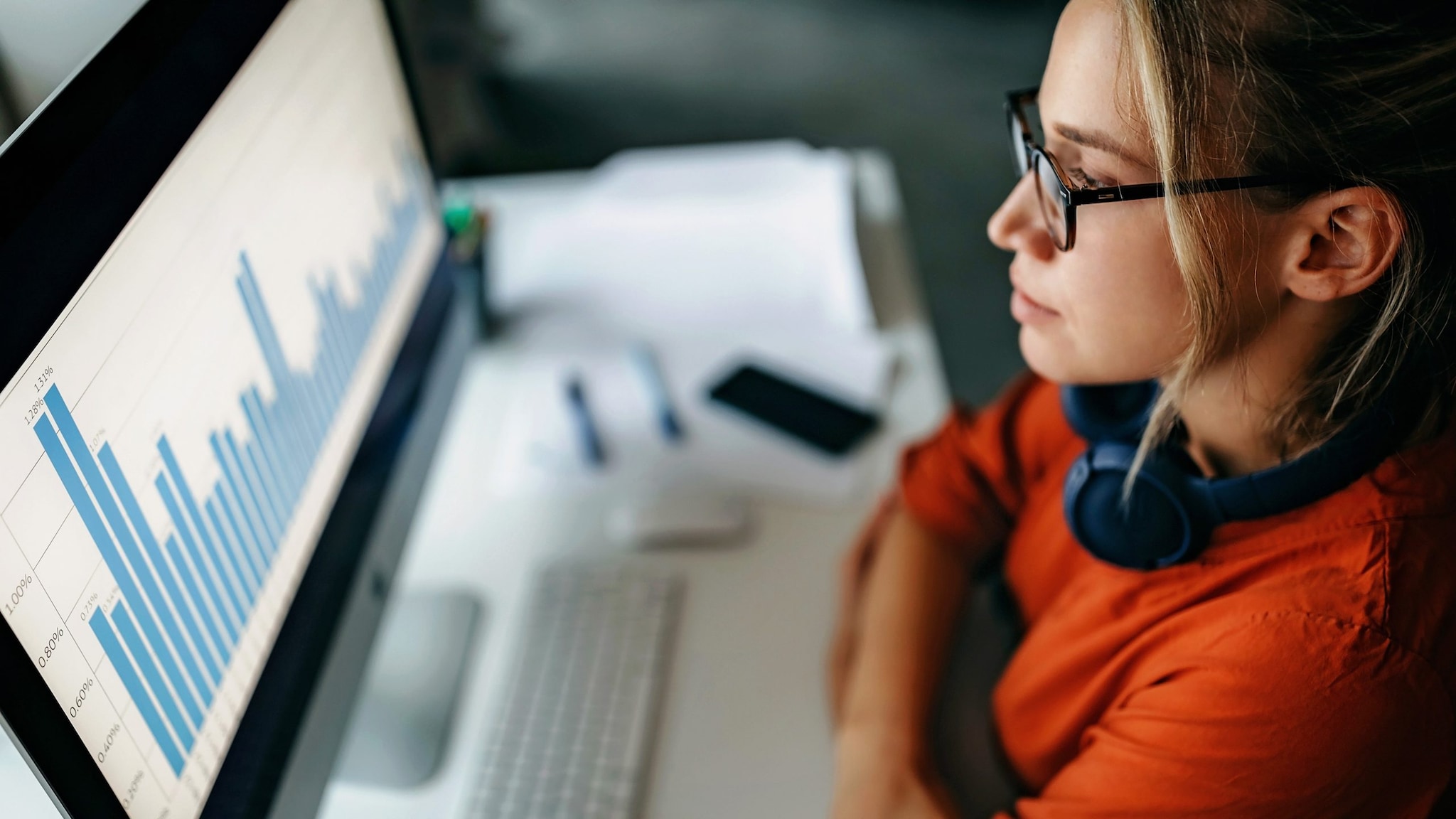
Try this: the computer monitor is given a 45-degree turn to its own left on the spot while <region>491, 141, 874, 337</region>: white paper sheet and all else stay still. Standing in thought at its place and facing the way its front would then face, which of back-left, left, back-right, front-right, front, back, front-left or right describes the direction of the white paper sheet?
front-left

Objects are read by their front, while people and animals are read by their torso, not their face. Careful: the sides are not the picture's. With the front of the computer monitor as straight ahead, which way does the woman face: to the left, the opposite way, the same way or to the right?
the opposite way

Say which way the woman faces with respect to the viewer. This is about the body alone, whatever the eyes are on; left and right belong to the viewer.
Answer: facing to the left of the viewer

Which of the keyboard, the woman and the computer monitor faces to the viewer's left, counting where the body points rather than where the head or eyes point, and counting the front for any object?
the woman

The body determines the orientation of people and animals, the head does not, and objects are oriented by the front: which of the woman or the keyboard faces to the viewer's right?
the keyboard

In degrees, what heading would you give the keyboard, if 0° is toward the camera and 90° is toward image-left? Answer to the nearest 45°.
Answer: approximately 270°

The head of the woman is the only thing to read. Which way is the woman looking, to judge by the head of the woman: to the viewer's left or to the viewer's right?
to the viewer's left

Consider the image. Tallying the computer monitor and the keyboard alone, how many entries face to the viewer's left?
0

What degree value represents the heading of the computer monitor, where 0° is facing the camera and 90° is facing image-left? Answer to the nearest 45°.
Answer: approximately 315°

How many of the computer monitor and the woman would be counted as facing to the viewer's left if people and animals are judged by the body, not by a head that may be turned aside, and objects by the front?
1

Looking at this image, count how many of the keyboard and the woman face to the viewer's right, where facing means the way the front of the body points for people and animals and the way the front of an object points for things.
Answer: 1
